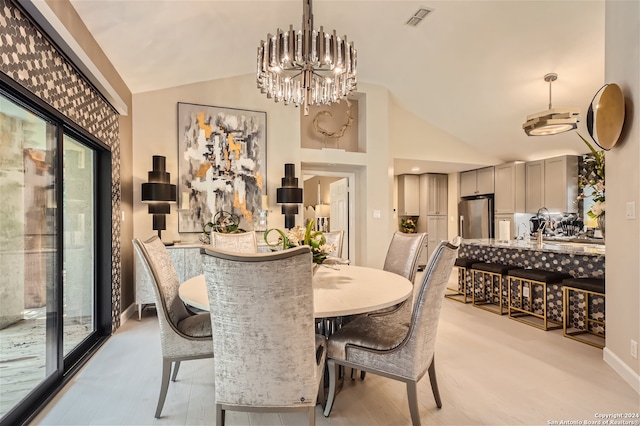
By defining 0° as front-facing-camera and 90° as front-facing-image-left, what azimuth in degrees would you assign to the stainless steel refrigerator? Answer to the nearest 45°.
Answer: approximately 45°

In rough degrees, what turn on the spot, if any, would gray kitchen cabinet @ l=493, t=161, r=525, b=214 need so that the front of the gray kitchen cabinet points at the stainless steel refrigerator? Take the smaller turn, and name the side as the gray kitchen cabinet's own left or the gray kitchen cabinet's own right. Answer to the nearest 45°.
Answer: approximately 90° to the gray kitchen cabinet's own right

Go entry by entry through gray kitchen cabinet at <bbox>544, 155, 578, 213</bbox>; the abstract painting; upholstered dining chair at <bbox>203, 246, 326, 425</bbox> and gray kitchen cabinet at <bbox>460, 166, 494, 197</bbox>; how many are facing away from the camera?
1

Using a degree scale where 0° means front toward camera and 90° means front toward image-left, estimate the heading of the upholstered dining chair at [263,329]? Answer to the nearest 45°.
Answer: approximately 180°

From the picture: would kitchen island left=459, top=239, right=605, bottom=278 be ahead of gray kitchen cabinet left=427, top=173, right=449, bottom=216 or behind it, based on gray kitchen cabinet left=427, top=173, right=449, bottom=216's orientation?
ahead

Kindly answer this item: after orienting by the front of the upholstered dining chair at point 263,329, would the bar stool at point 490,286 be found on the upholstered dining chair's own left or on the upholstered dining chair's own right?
on the upholstered dining chair's own right

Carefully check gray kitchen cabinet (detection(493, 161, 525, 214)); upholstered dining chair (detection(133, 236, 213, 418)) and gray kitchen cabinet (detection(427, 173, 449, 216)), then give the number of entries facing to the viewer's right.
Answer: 1

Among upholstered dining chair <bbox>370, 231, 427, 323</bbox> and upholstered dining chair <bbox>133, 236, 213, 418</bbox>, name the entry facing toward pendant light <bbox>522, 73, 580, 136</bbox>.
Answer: upholstered dining chair <bbox>133, 236, 213, 418</bbox>

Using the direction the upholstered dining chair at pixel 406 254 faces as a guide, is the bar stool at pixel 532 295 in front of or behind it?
behind

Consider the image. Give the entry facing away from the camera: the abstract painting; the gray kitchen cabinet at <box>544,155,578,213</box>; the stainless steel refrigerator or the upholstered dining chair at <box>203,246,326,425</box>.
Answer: the upholstered dining chair

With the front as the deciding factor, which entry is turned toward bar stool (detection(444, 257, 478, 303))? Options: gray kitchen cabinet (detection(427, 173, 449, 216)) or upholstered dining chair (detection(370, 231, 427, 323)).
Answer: the gray kitchen cabinet

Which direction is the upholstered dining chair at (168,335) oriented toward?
to the viewer's right

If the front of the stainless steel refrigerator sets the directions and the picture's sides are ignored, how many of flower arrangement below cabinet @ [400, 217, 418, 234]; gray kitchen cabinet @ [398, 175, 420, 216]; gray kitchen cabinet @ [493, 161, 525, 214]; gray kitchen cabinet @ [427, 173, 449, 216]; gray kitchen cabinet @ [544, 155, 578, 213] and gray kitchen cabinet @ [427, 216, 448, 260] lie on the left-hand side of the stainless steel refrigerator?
2

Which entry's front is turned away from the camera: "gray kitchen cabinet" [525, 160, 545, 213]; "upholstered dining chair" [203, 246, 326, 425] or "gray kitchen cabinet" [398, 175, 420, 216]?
the upholstered dining chair

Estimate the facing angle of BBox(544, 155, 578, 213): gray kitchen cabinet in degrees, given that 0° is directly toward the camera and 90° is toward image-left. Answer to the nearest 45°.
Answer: approximately 45°
